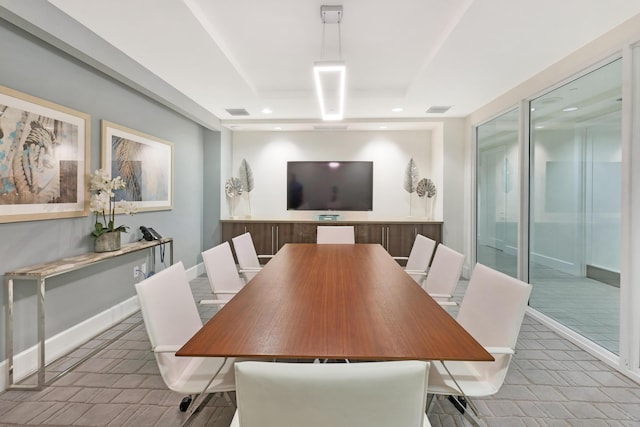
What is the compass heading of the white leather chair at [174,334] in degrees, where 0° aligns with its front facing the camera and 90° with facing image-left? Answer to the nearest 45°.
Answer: approximately 315°

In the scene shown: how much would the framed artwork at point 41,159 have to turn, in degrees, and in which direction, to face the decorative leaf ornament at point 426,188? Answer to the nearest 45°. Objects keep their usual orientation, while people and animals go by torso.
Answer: approximately 45° to its left

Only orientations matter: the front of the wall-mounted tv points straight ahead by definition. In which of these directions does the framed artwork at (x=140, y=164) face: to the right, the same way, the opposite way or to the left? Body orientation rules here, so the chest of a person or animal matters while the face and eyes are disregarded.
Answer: to the left

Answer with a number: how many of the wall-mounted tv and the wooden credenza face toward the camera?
2

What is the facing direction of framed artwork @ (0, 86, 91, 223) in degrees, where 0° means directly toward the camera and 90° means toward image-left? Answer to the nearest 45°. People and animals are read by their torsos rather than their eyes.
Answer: approximately 315°

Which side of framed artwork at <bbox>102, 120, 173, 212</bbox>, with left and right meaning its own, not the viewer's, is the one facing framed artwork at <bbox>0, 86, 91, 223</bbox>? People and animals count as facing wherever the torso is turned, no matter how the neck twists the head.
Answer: right

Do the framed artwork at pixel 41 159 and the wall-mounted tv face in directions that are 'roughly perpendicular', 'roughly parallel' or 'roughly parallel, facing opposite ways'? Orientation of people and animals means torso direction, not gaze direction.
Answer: roughly perpendicular

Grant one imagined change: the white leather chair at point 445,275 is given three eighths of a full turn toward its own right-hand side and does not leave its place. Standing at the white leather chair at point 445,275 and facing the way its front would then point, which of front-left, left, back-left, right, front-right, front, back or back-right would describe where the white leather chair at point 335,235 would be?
front-left

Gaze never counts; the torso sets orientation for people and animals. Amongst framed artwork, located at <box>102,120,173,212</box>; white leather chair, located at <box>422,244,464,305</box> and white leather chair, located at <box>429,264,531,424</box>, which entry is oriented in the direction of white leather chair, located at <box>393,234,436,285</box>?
the framed artwork

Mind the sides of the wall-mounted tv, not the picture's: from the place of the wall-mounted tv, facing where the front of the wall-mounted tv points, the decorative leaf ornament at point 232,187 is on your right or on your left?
on your right

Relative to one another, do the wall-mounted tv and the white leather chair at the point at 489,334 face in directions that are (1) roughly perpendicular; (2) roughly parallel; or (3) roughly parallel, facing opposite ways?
roughly perpendicular
